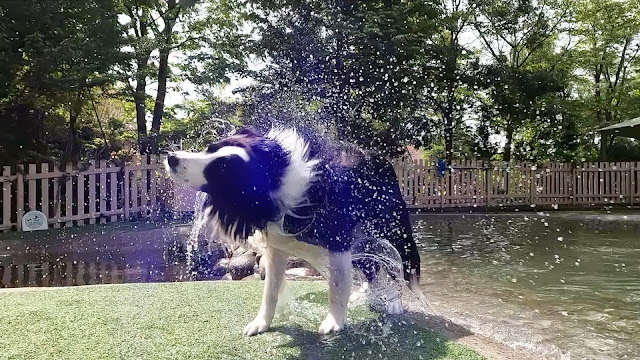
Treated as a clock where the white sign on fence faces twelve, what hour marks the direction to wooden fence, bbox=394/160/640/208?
The wooden fence is roughly at 9 o'clock from the white sign on fence.

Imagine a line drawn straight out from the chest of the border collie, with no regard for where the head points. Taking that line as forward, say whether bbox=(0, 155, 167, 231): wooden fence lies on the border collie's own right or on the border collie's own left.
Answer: on the border collie's own right

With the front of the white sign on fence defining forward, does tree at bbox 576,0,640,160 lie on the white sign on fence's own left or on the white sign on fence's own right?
on the white sign on fence's own left

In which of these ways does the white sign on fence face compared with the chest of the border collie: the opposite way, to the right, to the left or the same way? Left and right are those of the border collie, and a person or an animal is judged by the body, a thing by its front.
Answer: to the left

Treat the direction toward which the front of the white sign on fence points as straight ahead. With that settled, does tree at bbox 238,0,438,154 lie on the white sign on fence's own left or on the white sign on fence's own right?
on the white sign on fence's own left

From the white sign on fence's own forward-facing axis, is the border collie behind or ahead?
ahead

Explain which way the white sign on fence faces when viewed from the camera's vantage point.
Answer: facing the viewer

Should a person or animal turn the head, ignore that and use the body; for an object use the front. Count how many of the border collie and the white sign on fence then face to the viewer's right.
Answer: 0

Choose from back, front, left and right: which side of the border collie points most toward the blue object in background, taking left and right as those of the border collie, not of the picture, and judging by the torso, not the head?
back

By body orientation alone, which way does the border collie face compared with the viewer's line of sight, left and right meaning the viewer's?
facing the viewer and to the left of the viewer

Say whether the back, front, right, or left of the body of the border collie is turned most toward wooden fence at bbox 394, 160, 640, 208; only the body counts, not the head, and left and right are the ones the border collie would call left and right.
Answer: back

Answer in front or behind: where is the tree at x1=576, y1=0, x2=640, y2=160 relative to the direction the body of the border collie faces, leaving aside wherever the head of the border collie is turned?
behind
